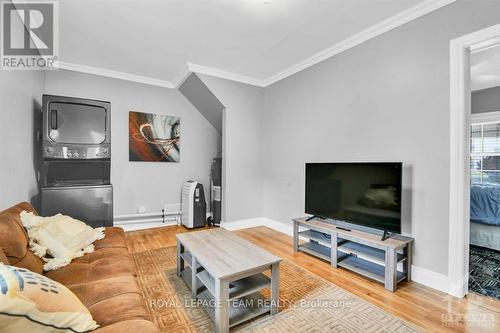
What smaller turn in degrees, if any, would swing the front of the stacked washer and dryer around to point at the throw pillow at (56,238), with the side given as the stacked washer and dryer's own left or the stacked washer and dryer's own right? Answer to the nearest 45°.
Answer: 0° — it already faces it

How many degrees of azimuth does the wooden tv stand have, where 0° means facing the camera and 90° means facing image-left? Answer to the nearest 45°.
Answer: approximately 45°

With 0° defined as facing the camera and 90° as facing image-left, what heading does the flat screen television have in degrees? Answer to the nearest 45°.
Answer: approximately 45°

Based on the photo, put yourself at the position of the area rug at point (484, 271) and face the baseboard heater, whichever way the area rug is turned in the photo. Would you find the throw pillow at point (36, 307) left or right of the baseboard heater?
left

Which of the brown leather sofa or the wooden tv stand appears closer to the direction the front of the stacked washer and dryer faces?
the brown leather sofa

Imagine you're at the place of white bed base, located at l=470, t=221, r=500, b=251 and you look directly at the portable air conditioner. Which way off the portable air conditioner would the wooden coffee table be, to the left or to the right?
left

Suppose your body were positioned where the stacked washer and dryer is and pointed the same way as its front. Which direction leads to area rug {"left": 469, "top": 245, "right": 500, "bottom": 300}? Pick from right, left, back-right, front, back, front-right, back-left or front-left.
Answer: front-left

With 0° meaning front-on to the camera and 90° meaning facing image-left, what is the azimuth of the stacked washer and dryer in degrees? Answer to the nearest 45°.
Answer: approximately 0°
